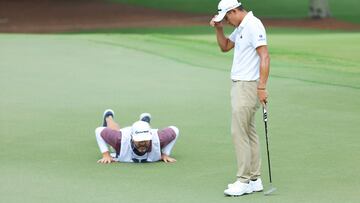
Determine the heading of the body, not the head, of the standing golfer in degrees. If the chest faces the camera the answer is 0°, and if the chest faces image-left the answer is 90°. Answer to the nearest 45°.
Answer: approximately 45°

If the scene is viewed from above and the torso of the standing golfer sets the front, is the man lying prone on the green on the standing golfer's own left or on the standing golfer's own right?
on the standing golfer's own right
